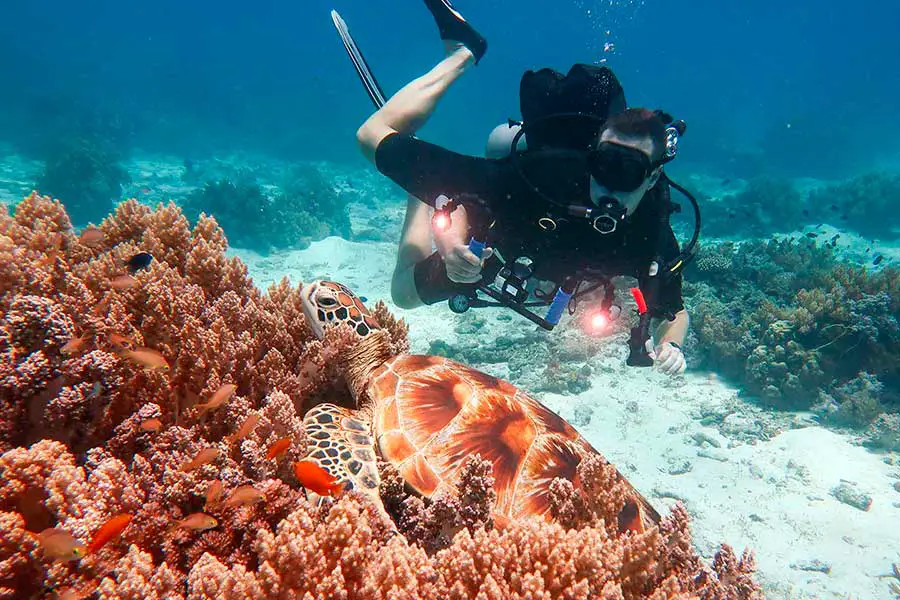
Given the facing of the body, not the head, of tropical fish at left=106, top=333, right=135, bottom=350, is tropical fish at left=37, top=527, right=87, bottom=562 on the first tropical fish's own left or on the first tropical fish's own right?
on the first tropical fish's own right

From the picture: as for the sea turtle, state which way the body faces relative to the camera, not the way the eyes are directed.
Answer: to the viewer's left

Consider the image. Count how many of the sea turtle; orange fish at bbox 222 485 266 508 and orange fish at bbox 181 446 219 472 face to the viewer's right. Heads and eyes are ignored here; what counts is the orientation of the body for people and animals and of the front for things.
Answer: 2

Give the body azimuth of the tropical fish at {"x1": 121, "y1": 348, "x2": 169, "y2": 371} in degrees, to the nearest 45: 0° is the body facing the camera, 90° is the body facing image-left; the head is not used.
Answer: approximately 270°

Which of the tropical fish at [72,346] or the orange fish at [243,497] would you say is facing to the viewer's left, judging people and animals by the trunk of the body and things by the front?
the tropical fish

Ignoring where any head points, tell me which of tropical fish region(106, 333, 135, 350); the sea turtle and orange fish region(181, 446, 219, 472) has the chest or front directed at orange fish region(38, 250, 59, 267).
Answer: the sea turtle

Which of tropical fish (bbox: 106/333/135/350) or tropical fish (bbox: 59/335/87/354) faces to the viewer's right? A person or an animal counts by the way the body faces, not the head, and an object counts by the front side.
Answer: tropical fish (bbox: 106/333/135/350)
